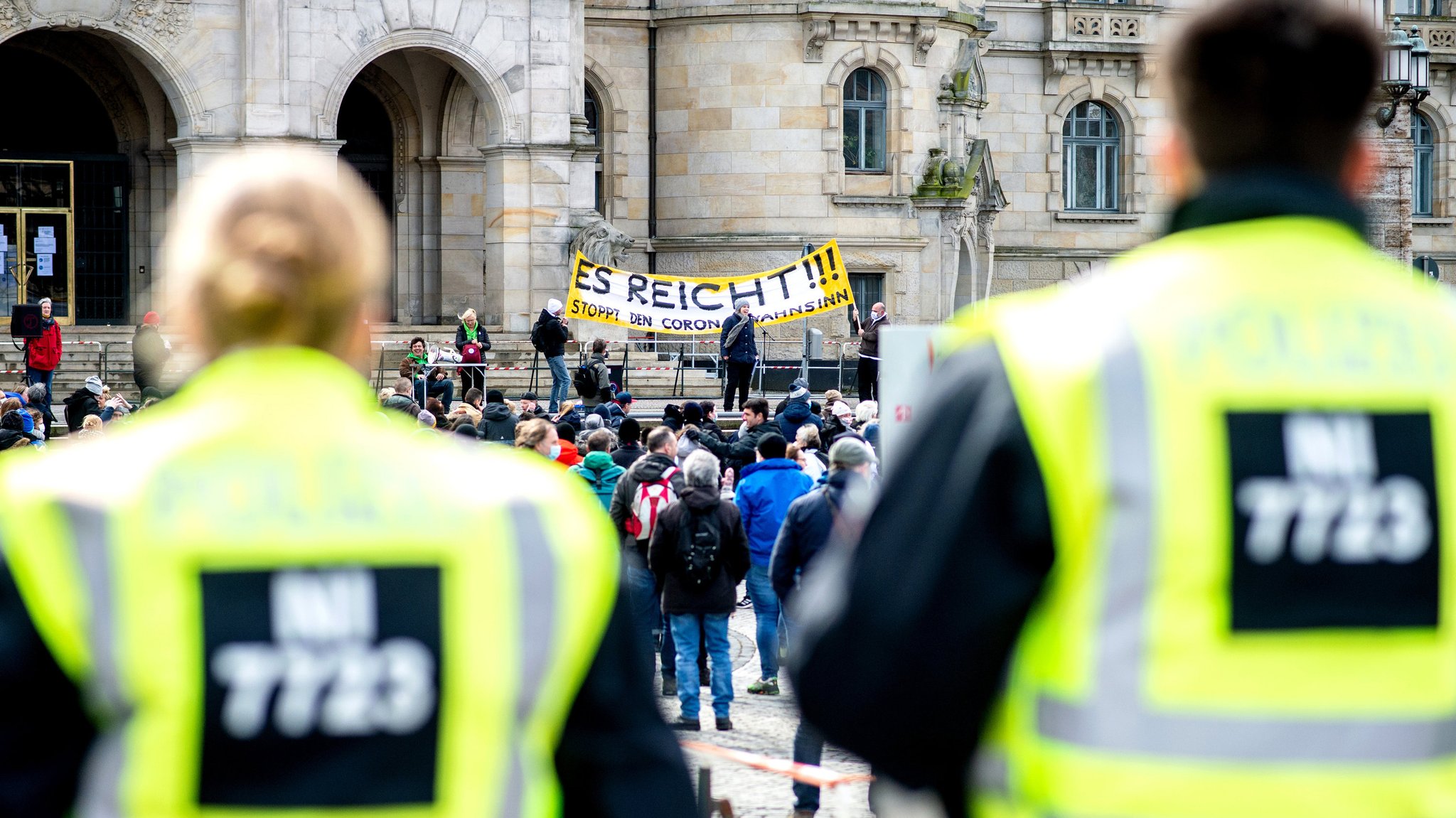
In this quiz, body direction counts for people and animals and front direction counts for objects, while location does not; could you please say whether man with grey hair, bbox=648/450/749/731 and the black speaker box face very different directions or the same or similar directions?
very different directions

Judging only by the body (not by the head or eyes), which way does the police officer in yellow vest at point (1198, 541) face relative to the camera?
away from the camera

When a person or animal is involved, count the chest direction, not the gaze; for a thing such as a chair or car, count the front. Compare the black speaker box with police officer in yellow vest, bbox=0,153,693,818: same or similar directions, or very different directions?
very different directions

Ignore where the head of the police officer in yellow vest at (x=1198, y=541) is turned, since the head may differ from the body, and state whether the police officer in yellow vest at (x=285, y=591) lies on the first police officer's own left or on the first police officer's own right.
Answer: on the first police officer's own left

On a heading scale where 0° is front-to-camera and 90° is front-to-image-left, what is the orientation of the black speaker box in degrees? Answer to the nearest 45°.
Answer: approximately 0°

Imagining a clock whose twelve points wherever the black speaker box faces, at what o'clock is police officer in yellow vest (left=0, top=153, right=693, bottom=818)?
The police officer in yellow vest is roughly at 12 o'clock from the black speaker box.

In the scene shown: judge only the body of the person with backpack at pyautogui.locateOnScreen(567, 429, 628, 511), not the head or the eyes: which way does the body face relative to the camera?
away from the camera

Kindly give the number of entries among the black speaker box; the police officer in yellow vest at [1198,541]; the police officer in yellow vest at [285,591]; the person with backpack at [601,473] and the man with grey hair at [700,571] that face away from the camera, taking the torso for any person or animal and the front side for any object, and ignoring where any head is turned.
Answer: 4

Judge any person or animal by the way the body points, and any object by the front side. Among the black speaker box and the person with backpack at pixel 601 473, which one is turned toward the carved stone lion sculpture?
the person with backpack

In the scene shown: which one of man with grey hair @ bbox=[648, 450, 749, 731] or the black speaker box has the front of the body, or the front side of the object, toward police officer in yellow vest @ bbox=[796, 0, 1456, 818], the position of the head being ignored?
the black speaker box

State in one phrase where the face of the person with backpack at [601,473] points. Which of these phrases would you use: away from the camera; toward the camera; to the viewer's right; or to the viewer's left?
away from the camera

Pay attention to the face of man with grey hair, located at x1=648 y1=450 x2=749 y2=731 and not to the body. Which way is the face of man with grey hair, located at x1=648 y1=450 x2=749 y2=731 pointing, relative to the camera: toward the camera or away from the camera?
away from the camera

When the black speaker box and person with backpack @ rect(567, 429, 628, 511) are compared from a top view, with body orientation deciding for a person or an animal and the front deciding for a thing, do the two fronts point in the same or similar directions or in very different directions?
very different directions

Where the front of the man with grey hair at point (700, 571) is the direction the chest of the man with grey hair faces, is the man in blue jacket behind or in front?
in front

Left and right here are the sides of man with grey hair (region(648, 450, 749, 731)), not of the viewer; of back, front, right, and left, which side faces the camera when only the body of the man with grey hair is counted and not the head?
back

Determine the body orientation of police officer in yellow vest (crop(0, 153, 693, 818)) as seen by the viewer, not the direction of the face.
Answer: away from the camera

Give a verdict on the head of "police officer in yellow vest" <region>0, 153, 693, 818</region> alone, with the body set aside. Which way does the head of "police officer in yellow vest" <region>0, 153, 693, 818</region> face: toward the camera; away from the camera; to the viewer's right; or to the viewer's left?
away from the camera

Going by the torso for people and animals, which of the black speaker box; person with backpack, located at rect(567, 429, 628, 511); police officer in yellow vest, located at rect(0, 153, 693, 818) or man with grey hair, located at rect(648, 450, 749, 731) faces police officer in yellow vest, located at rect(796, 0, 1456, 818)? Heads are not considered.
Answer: the black speaker box

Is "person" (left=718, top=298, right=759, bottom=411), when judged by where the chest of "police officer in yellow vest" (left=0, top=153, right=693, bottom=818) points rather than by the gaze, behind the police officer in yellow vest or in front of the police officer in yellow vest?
in front

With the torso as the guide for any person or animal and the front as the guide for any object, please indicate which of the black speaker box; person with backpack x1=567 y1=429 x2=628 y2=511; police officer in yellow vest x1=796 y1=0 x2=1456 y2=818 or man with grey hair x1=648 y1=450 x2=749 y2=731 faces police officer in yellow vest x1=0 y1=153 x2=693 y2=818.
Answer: the black speaker box
